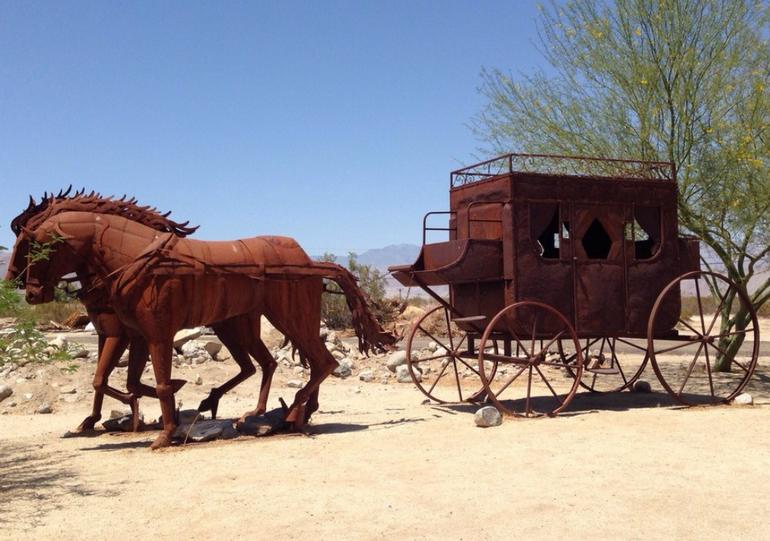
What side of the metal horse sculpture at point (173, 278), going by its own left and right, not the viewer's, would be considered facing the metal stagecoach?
back

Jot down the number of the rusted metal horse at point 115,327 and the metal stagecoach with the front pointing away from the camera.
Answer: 0

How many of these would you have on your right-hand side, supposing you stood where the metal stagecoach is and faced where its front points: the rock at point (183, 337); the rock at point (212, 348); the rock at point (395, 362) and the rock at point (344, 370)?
4

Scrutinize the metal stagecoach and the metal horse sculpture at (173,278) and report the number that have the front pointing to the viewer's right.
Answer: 0

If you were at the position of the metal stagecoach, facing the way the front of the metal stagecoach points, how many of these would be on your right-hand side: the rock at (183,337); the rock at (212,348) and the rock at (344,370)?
3

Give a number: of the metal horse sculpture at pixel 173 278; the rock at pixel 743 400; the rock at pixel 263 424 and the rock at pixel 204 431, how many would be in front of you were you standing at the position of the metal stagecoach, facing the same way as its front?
3

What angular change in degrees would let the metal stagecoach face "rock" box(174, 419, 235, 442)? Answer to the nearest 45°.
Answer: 0° — it already faces it

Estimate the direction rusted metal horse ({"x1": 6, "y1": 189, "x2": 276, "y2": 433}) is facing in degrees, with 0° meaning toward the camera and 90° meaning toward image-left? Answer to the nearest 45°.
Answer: approximately 90°

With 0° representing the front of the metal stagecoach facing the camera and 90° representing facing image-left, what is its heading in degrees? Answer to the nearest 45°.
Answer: approximately 45°

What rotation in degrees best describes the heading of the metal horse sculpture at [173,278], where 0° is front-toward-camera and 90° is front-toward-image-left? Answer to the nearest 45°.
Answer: approximately 90°

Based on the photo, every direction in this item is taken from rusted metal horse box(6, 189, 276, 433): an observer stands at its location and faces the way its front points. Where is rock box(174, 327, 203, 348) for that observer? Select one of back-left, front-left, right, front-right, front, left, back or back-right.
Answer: right
